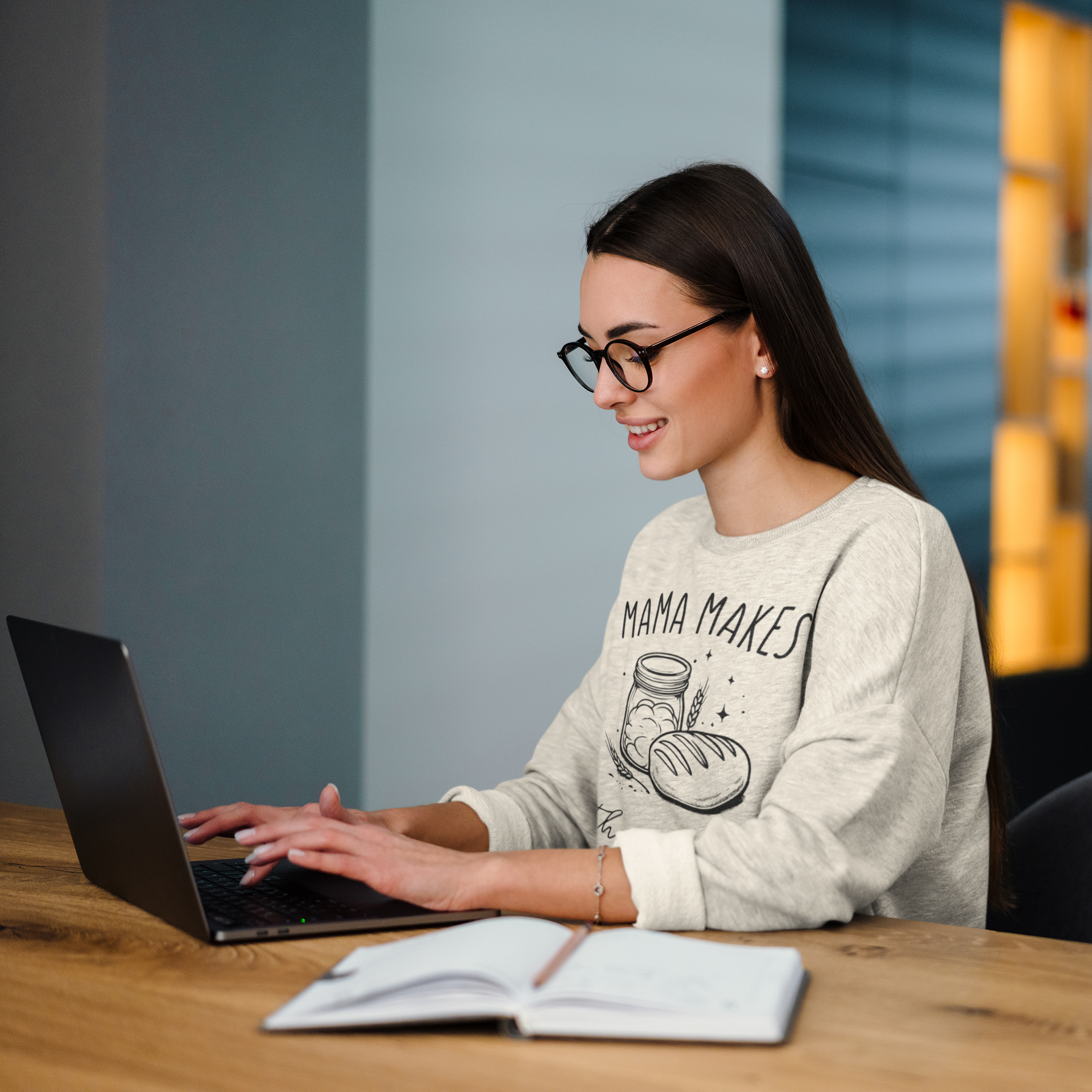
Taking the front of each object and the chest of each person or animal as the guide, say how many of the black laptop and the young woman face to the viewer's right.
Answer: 1

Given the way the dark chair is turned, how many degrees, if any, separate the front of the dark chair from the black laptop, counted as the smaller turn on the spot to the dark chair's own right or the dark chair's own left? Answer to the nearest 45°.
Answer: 0° — it already faces it

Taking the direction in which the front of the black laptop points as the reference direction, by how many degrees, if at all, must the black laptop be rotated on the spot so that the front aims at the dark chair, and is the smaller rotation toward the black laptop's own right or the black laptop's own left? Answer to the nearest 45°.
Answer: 0° — it already faces it

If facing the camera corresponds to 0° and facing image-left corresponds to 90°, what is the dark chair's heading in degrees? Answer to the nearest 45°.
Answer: approximately 45°

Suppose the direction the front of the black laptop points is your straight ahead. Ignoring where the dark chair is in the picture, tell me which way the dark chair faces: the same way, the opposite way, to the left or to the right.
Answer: the opposite way

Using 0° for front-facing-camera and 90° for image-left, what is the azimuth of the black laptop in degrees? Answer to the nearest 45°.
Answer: approximately 270°

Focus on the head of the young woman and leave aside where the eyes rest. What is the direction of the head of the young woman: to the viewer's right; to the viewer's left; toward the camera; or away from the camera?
to the viewer's left

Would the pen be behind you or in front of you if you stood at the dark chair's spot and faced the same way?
in front
